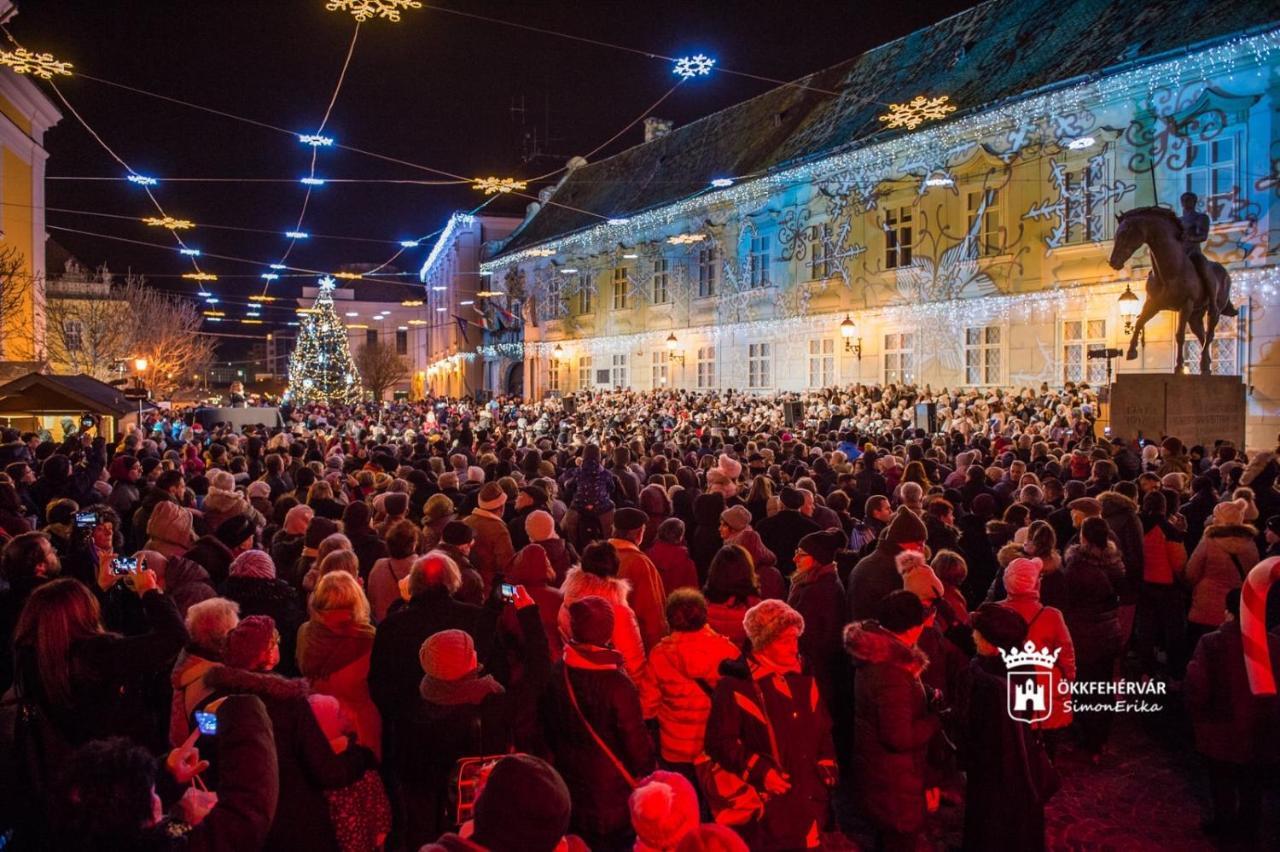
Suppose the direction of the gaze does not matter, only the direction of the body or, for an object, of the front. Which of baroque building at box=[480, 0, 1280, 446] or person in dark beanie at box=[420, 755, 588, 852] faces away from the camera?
the person in dark beanie

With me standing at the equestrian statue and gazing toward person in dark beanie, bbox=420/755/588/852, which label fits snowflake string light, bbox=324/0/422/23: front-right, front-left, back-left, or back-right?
front-right

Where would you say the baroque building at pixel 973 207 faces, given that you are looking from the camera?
facing the viewer and to the left of the viewer

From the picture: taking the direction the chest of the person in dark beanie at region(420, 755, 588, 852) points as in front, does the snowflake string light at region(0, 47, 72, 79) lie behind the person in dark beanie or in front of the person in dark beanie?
in front

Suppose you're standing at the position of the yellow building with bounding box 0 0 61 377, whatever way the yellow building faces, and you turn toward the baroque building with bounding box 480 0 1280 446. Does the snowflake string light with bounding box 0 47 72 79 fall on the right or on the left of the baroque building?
right

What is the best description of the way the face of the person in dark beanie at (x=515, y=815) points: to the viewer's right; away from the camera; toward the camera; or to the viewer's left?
away from the camera

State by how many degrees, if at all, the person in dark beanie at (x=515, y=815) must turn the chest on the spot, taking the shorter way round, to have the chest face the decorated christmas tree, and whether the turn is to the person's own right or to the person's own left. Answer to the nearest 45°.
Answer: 0° — they already face it

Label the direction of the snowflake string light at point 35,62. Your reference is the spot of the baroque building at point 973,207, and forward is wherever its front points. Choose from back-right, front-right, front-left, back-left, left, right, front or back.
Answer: front

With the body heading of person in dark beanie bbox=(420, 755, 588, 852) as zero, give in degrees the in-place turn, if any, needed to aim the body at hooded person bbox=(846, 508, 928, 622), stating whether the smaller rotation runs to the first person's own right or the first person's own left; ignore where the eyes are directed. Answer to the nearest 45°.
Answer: approximately 45° to the first person's own right

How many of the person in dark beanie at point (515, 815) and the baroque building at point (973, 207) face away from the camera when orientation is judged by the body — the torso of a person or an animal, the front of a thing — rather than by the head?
1

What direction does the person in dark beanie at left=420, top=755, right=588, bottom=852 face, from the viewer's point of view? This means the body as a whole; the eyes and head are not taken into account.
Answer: away from the camera

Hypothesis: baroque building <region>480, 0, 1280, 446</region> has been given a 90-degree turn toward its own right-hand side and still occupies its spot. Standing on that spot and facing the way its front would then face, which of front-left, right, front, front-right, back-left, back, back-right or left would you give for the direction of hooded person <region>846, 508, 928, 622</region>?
back-left

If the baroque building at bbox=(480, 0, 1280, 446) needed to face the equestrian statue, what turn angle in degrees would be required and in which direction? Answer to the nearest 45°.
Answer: approximately 45° to its left

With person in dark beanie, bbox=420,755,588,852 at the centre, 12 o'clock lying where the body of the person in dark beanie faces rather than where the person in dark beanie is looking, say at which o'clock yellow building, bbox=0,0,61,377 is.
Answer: The yellow building is roughly at 11 o'clock from the person in dark beanie.

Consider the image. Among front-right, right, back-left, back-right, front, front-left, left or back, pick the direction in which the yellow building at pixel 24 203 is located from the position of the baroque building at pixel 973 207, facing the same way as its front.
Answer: front-right
